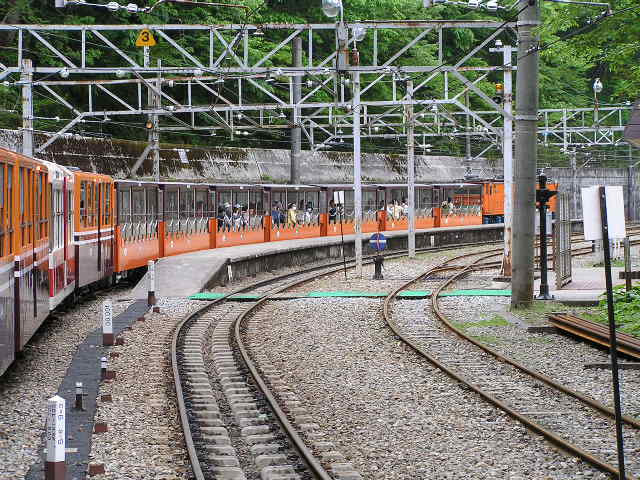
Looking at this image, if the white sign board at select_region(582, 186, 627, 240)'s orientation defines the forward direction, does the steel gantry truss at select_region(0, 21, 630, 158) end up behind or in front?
behind

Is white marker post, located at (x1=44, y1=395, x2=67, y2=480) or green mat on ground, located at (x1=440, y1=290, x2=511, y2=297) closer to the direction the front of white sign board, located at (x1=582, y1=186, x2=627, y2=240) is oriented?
the white marker post

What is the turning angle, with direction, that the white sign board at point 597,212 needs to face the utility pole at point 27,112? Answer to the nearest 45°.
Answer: approximately 135° to its right

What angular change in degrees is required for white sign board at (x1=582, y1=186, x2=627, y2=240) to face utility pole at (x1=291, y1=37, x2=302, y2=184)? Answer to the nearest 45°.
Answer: approximately 180°

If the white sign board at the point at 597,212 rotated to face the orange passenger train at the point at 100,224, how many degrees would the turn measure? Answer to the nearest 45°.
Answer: approximately 135° to its right
